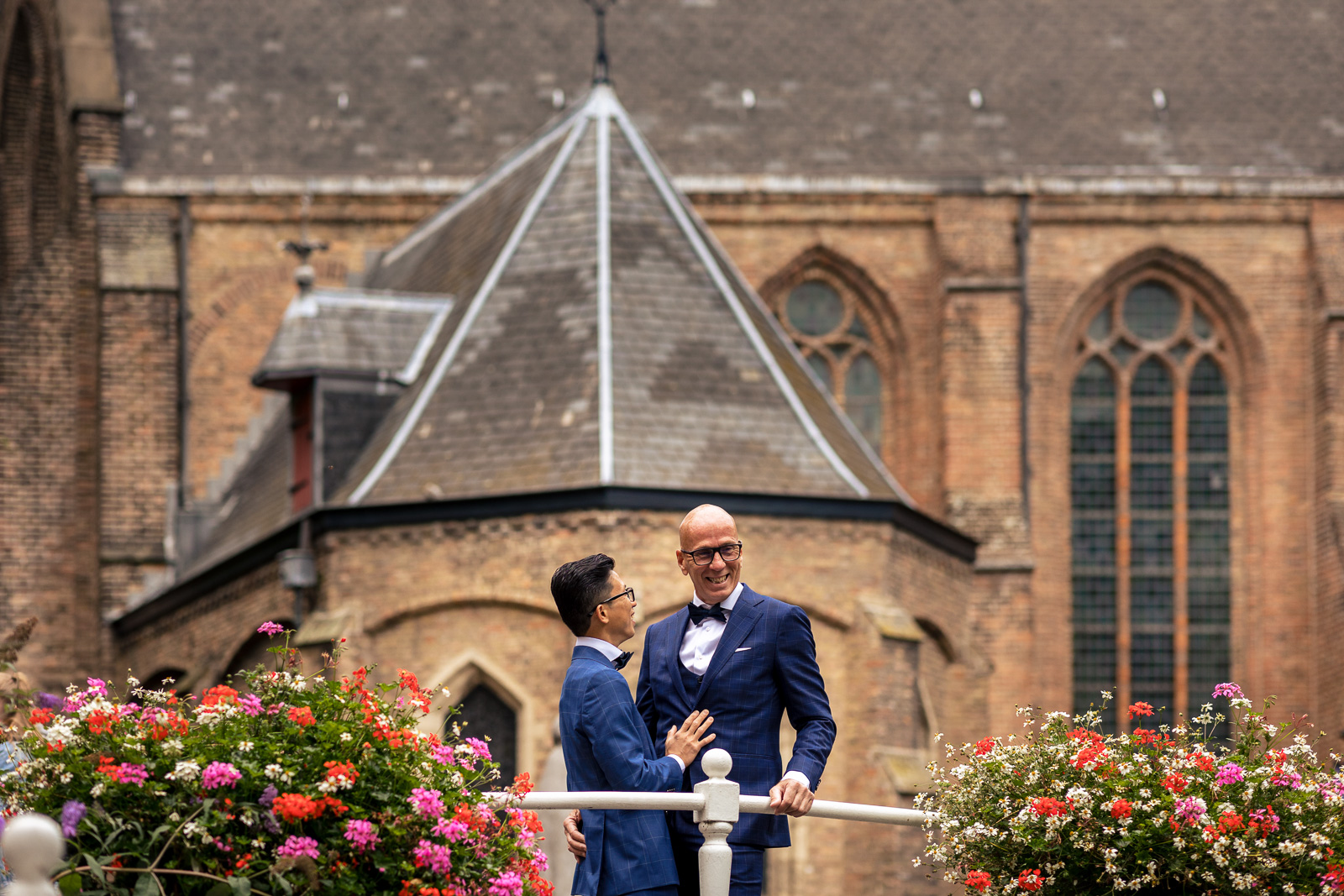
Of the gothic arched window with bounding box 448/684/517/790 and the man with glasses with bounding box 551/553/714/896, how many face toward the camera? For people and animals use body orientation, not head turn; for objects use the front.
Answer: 1

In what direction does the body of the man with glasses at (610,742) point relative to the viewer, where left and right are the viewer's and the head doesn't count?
facing to the right of the viewer

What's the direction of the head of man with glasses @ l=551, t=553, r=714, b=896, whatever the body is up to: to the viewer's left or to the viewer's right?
to the viewer's right

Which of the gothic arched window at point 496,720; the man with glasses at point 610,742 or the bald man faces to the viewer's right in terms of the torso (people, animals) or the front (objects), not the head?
the man with glasses

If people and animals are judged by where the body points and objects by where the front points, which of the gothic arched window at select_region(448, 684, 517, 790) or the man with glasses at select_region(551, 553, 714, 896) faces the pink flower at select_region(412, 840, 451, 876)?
the gothic arched window

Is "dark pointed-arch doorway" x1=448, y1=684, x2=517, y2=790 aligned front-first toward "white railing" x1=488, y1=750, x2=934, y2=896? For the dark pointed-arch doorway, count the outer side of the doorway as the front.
yes

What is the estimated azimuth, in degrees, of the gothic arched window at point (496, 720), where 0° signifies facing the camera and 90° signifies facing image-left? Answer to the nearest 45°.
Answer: approximately 0°
